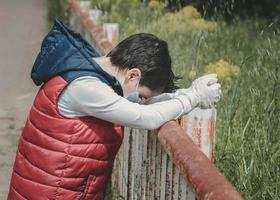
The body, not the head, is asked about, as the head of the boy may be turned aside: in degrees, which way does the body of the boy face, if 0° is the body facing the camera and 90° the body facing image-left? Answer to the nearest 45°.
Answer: approximately 270°

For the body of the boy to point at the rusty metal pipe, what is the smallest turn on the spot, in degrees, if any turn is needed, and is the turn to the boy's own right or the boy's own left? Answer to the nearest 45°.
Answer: approximately 45° to the boy's own right

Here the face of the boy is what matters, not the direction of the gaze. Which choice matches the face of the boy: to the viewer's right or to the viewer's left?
to the viewer's right

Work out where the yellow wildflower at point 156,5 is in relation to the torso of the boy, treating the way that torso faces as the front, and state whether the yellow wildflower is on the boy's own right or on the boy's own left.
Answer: on the boy's own left

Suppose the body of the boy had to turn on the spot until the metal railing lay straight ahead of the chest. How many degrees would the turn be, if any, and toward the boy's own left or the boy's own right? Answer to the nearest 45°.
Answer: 0° — they already face it
